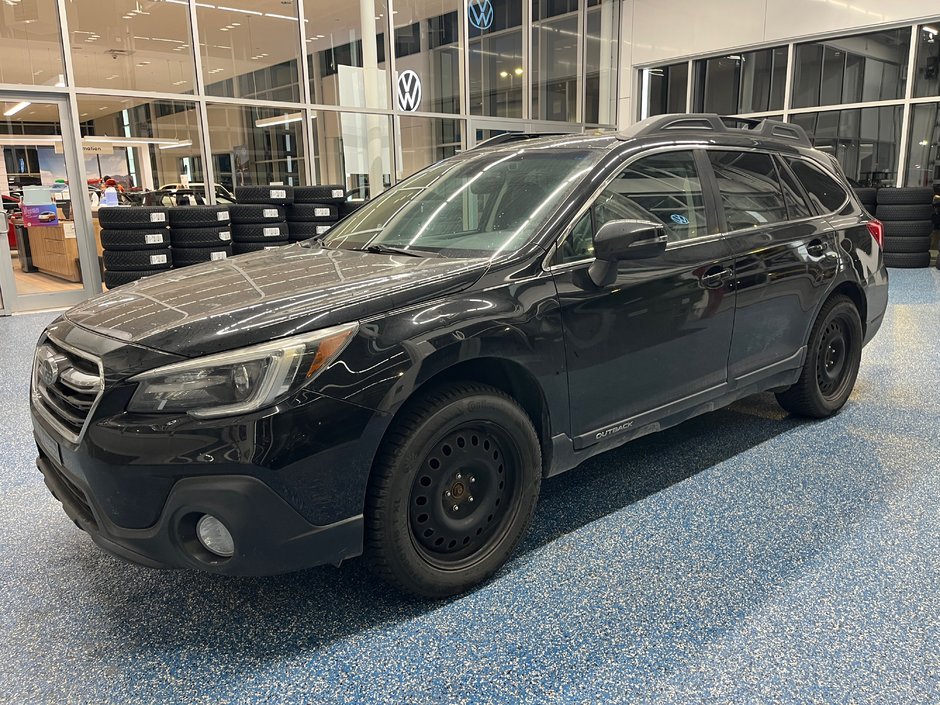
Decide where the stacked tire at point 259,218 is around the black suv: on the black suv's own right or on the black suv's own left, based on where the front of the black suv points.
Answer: on the black suv's own right

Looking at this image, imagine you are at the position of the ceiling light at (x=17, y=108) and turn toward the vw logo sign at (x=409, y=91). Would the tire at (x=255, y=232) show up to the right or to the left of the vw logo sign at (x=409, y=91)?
right

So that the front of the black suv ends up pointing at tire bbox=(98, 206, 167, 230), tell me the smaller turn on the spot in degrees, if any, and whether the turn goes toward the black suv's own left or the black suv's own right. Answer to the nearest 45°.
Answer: approximately 90° to the black suv's own right

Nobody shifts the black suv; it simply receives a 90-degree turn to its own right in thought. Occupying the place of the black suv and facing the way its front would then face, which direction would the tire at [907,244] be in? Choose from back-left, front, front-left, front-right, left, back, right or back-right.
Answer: right

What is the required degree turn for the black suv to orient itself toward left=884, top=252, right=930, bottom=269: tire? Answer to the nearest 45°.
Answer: approximately 180°

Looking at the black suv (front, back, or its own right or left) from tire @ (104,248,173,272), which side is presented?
right

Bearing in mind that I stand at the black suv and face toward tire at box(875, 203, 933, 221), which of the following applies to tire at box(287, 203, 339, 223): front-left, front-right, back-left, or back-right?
front-left

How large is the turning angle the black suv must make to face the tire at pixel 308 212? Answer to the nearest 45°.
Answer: approximately 135° to its right

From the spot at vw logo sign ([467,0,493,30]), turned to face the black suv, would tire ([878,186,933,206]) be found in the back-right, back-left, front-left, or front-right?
front-left

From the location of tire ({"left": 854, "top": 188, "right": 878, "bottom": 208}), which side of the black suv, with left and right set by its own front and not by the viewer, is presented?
back

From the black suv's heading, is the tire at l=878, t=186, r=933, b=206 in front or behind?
behind

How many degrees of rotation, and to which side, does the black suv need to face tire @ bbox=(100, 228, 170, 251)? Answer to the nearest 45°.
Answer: approximately 90° to its right

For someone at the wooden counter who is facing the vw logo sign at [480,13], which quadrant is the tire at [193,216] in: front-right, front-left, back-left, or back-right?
front-right

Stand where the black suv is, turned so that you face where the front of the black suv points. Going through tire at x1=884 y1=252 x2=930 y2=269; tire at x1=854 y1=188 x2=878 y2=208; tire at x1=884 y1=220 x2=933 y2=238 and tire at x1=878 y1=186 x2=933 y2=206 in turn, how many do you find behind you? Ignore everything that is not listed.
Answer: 4

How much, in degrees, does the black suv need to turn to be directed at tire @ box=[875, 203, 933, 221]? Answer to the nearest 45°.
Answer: approximately 180°
